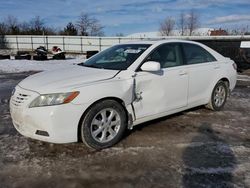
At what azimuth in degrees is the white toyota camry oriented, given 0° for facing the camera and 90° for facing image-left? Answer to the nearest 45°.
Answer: approximately 45°
